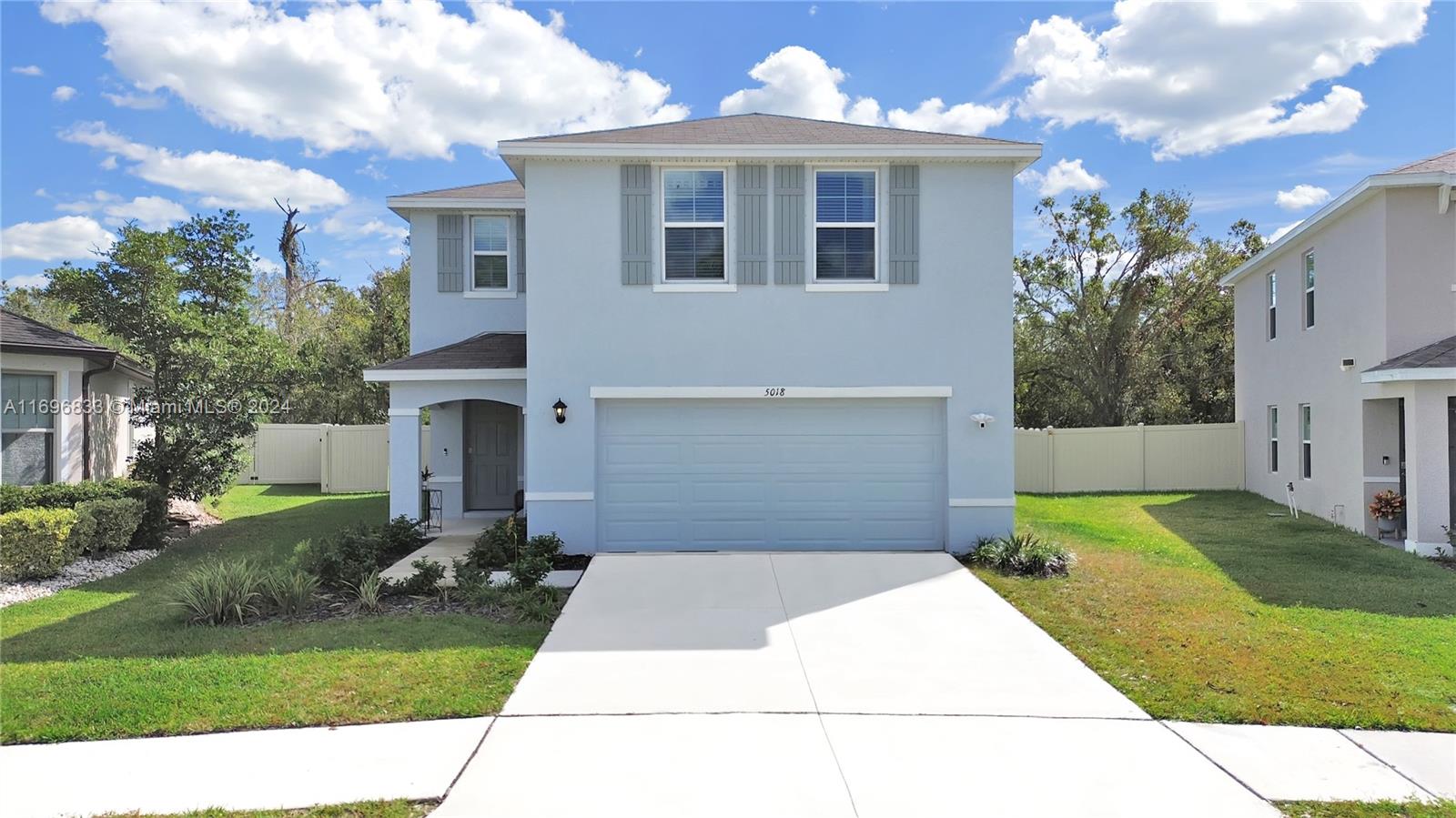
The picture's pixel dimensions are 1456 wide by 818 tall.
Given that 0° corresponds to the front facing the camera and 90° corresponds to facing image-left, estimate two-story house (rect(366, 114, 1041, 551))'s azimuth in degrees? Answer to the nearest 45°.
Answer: approximately 0°

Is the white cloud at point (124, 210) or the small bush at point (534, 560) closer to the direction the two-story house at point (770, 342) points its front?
the small bush

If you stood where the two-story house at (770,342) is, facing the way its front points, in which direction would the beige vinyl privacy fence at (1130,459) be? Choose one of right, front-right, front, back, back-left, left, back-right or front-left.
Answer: back-left

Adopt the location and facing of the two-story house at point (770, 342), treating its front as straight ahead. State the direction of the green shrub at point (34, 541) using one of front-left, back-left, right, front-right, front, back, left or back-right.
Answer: right

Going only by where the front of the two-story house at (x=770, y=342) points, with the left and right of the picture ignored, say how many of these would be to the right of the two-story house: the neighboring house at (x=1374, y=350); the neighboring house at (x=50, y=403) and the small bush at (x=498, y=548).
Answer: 2

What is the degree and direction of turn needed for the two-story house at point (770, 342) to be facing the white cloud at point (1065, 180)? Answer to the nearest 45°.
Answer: approximately 135° to its left

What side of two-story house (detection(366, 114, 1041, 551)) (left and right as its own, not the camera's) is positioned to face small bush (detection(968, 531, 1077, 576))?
left

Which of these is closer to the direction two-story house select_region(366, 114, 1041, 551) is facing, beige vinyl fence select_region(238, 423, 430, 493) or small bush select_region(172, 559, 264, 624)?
the small bush

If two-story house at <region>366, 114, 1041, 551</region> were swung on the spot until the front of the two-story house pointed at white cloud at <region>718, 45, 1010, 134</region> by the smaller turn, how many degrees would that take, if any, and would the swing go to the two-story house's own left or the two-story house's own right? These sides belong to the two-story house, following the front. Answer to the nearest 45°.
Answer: approximately 180°

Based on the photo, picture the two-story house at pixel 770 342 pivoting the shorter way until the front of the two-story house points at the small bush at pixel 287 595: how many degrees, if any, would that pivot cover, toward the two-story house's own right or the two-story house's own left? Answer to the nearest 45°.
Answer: approximately 45° to the two-story house's own right

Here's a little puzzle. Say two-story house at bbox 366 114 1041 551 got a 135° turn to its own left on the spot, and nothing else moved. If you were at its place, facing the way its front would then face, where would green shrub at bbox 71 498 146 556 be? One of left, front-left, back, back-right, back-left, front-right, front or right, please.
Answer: back-left

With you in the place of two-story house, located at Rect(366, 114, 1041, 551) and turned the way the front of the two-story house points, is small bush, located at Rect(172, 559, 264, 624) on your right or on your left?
on your right

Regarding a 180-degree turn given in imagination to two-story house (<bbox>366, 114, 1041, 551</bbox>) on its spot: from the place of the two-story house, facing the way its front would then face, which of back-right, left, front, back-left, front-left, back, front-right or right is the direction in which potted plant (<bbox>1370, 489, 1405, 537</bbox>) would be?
right

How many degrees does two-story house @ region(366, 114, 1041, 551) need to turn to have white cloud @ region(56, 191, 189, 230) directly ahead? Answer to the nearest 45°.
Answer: approximately 135° to its right

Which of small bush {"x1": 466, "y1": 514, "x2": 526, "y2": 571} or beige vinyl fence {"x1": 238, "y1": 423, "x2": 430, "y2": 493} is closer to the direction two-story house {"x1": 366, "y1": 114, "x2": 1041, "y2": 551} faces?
the small bush

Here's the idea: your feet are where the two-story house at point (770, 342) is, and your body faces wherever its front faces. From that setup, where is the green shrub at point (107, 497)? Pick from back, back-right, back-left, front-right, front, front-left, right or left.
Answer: right
